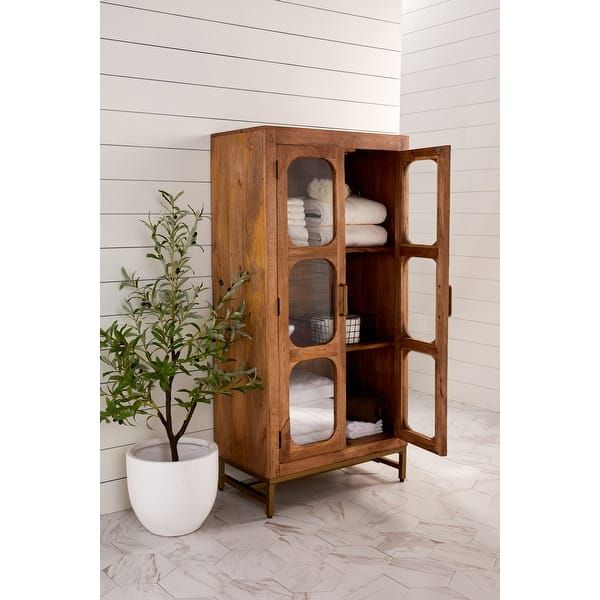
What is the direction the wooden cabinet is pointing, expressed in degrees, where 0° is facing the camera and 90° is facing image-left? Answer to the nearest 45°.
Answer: approximately 315°
